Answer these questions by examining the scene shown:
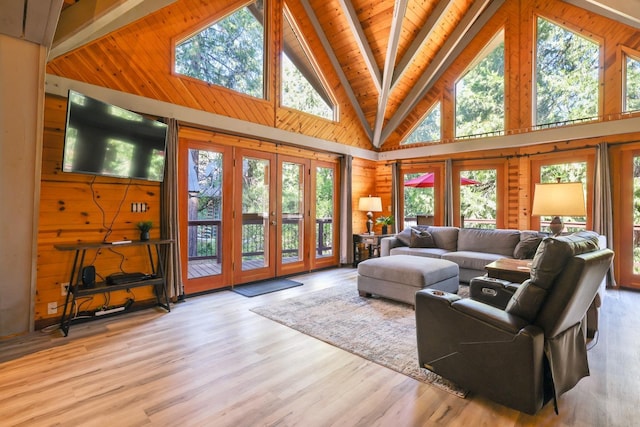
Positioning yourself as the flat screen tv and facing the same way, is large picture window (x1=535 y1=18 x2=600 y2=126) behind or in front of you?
in front

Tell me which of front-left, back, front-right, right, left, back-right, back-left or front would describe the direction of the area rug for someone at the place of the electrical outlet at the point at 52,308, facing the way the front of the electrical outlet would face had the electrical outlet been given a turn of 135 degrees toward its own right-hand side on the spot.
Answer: back

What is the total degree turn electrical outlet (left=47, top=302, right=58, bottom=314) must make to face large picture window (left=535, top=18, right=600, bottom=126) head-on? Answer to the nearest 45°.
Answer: approximately 45° to its left

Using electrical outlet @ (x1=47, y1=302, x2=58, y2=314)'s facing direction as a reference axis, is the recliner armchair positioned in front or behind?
in front

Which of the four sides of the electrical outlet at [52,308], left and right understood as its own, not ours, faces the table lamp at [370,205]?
left

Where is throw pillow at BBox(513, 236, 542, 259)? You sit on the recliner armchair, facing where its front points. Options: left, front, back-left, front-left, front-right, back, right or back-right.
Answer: front-right

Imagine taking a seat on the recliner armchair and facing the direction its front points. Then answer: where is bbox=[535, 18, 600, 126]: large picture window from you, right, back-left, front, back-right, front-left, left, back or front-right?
front-right

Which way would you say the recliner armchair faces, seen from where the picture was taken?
facing away from the viewer and to the left of the viewer

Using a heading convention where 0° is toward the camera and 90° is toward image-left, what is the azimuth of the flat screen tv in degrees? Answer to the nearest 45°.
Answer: approximately 315°
